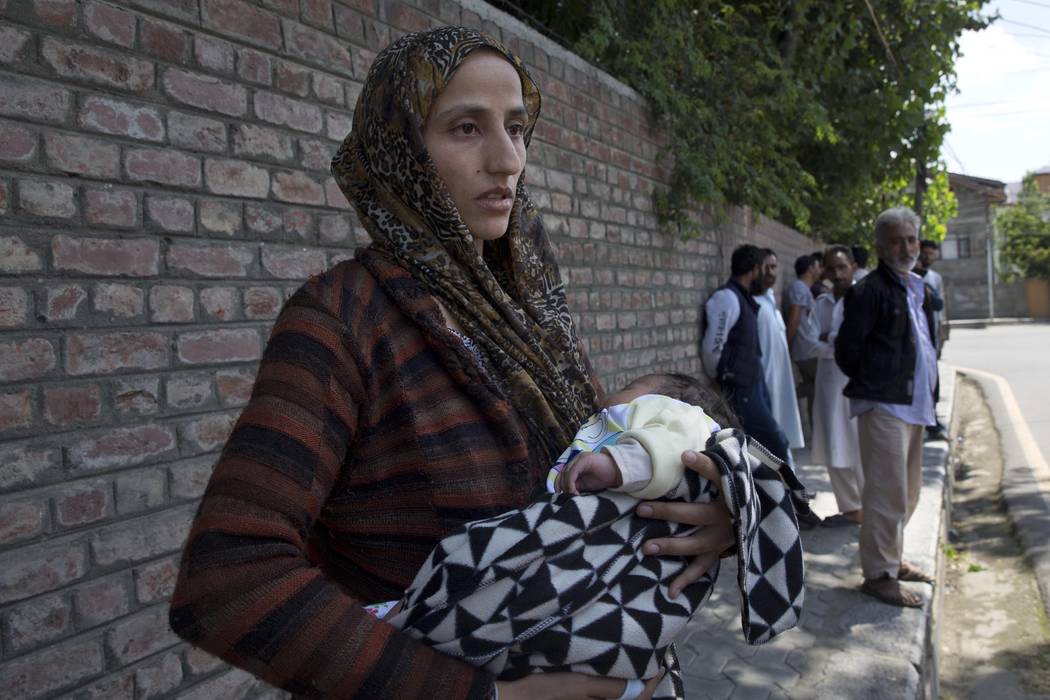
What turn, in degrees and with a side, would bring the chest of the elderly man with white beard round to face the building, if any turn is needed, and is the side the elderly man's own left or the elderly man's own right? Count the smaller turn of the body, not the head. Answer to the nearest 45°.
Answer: approximately 135° to the elderly man's own left

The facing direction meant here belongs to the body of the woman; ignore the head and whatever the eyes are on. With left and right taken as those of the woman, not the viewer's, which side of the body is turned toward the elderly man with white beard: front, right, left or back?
left

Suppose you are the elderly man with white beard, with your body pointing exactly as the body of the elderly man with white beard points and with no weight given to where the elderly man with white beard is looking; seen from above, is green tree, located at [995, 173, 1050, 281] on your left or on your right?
on your left

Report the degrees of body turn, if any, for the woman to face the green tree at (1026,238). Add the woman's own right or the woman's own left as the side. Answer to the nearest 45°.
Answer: approximately 90° to the woman's own left

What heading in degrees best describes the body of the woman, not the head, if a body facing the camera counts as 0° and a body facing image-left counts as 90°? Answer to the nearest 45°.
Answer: approximately 315°

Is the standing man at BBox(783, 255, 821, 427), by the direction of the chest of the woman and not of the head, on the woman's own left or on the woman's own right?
on the woman's own left

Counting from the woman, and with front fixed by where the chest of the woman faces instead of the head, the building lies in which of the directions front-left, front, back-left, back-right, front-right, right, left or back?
left

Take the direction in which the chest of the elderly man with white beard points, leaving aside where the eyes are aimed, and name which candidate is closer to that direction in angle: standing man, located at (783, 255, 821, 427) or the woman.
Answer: the woman
